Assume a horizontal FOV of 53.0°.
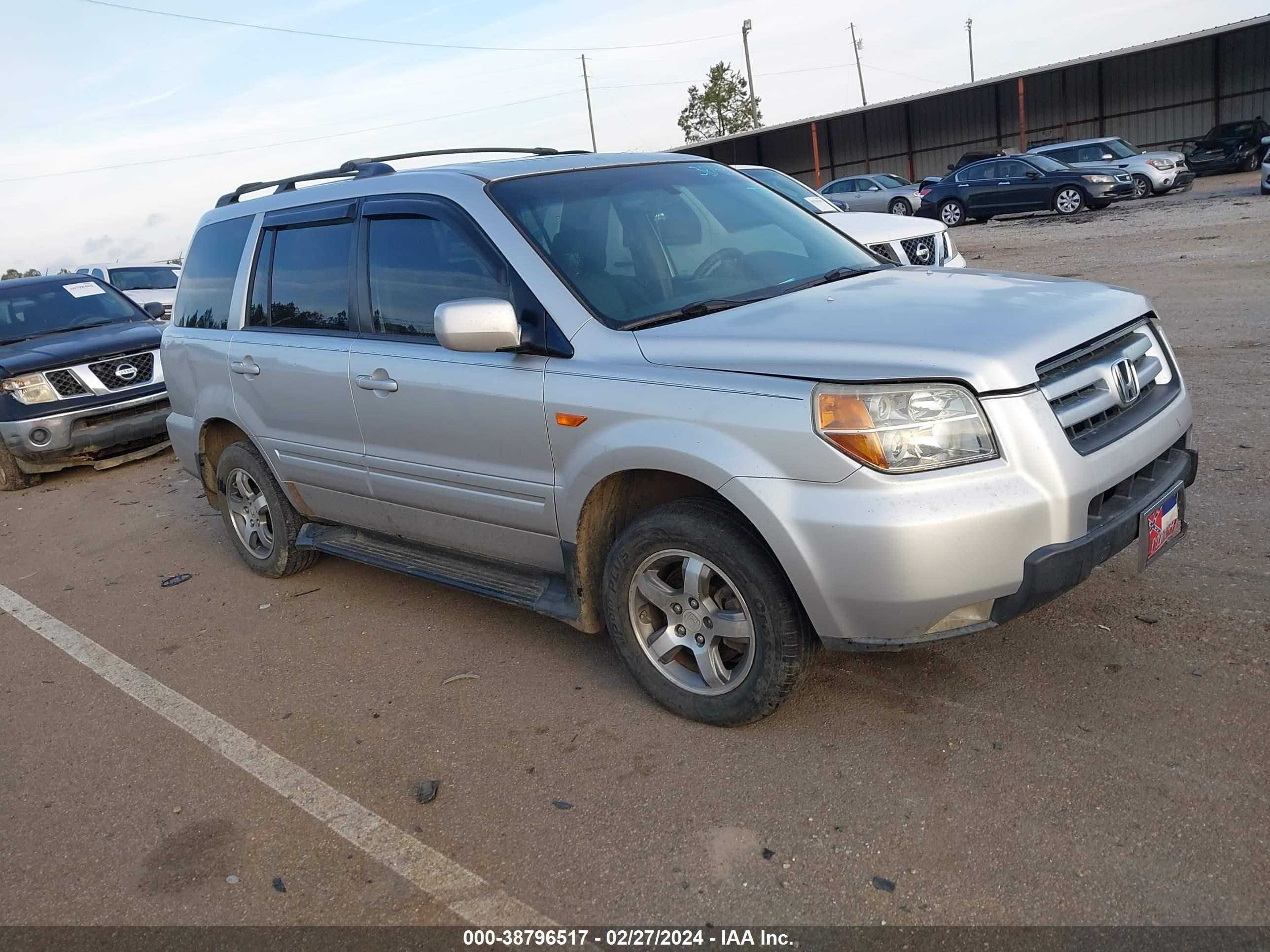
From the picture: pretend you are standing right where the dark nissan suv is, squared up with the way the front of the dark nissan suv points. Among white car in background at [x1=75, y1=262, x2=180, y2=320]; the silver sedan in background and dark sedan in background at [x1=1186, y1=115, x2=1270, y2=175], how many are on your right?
0

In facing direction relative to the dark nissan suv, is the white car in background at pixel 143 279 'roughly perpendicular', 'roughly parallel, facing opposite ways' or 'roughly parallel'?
roughly parallel

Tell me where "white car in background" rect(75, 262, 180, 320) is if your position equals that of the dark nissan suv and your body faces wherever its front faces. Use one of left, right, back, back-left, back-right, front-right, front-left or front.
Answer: back-left

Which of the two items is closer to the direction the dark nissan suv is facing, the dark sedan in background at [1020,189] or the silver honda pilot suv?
the silver honda pilot suv

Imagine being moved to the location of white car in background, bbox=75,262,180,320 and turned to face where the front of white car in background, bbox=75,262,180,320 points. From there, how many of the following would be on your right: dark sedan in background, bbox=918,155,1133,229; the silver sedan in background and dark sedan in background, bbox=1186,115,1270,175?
0

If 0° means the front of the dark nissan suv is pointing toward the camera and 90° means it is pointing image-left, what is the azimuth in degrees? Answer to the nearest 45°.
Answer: approximately 315°

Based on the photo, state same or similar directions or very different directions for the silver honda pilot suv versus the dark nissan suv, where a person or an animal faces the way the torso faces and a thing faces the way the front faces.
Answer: same or similar directions

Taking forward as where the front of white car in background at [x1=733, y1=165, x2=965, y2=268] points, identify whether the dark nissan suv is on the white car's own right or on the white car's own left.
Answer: on the white car's own right

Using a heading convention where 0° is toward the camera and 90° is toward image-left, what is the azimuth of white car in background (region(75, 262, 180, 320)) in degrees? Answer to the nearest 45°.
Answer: approximately 315°

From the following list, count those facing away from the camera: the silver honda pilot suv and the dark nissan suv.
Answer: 0

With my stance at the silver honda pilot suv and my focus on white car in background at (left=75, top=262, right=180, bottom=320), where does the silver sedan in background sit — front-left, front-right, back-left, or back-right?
front-right

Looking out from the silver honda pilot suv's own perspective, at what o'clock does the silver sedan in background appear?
The silver sedan in background is roughly at 8 o'clock from the silver honda pilot suv.

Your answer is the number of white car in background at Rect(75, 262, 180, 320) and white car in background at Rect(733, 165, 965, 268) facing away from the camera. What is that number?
0

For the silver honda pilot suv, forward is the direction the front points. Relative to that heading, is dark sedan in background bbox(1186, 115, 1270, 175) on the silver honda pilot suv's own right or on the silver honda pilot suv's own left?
on the silver honda pilot suv's own left

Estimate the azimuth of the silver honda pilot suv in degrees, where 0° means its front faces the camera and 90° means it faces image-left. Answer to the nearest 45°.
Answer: approximately 315°

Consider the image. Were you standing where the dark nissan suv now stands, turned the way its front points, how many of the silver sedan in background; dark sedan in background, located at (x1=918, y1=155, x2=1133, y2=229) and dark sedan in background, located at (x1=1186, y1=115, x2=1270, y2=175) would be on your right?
0
